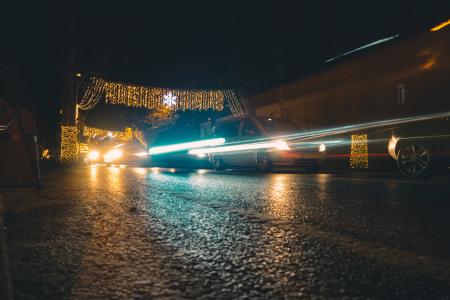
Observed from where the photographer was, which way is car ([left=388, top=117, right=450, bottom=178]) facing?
facing to the left of the viewer

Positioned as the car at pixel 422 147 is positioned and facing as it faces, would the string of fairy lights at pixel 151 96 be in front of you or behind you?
in front

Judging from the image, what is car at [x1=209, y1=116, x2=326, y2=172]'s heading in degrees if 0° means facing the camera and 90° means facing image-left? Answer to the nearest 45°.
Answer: approximately 315°

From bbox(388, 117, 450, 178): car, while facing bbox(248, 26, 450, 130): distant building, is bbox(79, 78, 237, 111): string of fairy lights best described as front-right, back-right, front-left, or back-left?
front-left

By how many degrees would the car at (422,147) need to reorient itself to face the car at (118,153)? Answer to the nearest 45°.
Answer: approximately 45° to its right

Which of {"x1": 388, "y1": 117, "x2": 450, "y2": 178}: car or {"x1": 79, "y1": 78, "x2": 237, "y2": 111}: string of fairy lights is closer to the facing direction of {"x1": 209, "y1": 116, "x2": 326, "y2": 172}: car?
the car

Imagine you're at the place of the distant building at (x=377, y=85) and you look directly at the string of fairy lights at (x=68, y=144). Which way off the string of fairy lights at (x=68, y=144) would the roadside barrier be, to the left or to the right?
left

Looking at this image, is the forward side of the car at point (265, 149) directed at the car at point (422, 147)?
yes

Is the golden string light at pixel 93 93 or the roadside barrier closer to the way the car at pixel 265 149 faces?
the roadside barrier

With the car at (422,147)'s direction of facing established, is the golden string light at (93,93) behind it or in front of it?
in front

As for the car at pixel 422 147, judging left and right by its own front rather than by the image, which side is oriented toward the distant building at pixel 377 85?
right
